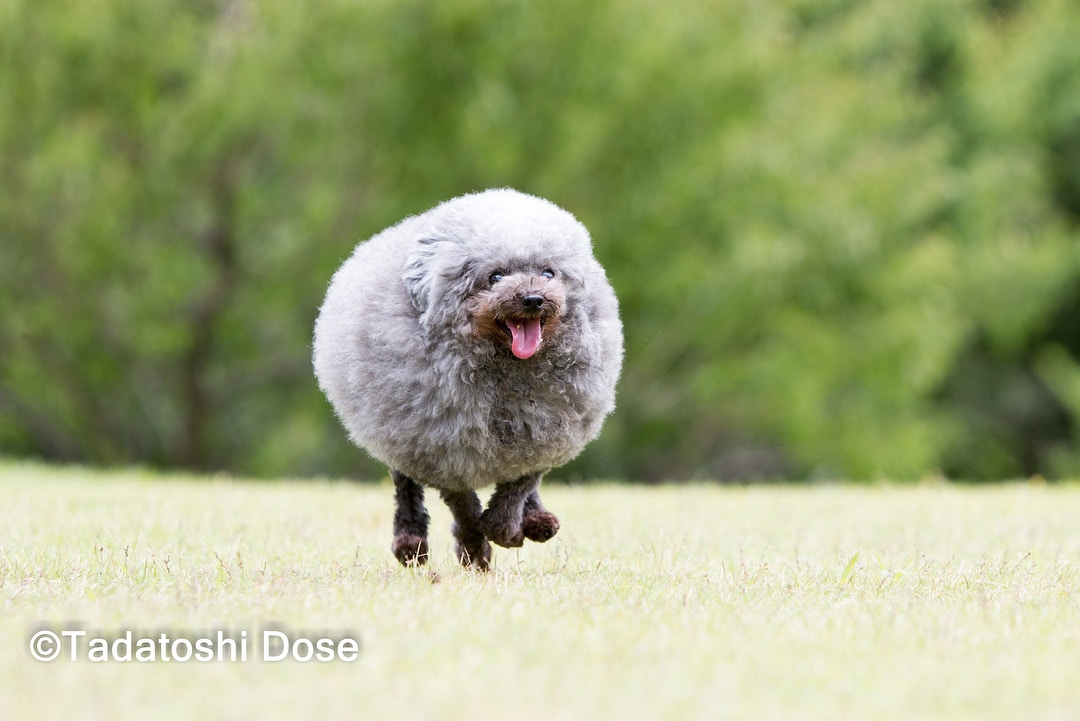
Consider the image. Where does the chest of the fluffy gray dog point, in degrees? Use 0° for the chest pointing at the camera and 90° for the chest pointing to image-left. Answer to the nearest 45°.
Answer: approximately 315°
